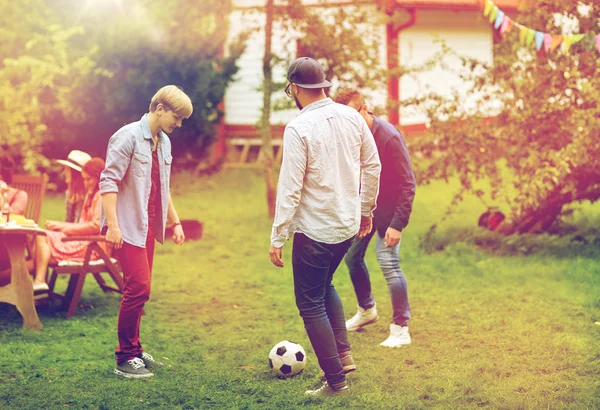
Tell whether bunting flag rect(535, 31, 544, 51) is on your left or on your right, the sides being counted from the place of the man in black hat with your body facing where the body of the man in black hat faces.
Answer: on your right

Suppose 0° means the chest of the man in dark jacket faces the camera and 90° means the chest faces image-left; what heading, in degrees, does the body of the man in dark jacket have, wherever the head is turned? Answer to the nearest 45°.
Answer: approximately 45°

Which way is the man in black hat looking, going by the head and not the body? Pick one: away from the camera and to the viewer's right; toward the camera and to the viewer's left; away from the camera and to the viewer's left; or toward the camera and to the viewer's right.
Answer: away from the camera and to the viewer's left

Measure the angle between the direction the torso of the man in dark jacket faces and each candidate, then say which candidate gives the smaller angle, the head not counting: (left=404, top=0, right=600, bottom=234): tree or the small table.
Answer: the small table

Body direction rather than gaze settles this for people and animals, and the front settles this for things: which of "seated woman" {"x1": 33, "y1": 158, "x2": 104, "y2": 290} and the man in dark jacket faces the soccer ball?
the man in dark jacket

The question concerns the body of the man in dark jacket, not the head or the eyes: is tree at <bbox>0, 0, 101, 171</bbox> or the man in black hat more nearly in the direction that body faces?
the man in black hat

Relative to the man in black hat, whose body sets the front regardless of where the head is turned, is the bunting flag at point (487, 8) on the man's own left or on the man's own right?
on the man's own right

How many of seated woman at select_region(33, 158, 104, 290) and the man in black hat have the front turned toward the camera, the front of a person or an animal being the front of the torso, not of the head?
0

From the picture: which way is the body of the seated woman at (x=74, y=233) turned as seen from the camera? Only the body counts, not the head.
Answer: to the viewer's left

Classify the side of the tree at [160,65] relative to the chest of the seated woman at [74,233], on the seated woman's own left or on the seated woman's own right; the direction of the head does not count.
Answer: on the seated woman's own right

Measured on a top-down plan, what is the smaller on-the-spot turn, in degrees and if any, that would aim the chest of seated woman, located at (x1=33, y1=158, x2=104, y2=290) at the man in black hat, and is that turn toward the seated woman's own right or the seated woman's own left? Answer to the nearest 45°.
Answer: approximately 90° to the seated woman's own left

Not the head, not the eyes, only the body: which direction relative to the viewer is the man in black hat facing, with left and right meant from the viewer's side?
facing away from the viewer and to the left of the viewer

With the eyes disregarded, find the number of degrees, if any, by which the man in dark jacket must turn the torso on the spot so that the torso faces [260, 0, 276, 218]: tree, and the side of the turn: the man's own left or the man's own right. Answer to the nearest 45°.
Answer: approximately 135° to the man's own right

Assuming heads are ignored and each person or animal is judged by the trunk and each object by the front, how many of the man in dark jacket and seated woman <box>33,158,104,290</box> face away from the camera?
0

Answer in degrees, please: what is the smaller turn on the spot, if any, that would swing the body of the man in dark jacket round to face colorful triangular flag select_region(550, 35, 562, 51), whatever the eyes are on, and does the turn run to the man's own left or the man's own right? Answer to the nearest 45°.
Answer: approximately 180°

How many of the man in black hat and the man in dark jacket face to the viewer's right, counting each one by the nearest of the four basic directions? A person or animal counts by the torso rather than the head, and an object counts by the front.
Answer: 0
